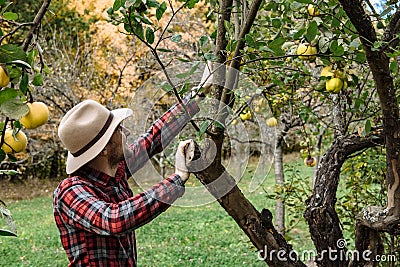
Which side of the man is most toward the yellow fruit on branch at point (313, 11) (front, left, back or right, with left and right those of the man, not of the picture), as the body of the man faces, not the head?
front

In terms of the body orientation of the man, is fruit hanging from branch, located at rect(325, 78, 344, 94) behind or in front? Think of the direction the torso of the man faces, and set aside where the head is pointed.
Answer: in front

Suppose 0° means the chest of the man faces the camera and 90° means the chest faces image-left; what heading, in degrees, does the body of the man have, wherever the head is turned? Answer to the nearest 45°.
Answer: approximately 270°

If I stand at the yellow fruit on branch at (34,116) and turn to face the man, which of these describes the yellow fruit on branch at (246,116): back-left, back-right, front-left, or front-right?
front-right

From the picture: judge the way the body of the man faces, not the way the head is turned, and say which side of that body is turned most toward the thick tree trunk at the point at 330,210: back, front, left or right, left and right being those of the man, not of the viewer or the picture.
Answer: front

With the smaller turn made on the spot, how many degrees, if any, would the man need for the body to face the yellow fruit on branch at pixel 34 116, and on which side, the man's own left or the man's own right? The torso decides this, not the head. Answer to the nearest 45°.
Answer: approximately 90° to the man's own right

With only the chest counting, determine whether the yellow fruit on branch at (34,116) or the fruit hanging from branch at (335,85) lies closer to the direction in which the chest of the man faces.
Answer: the fruit hanging from branch

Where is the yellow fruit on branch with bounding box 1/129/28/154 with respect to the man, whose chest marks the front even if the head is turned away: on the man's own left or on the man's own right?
on the man's own right
